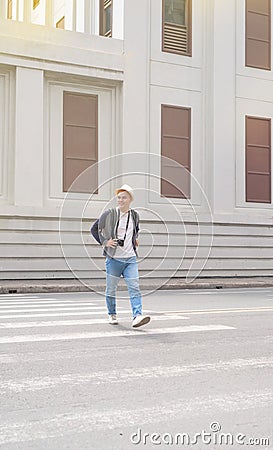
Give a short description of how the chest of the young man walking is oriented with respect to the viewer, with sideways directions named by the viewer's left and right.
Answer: facing the viewer and to the right of the viewer
